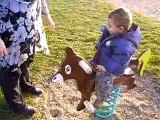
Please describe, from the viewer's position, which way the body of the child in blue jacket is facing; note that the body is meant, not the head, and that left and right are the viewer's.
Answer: facing to the left of the viewer

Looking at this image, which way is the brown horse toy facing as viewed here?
to the viewer's left

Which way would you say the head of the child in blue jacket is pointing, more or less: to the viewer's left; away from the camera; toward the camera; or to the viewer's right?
to the viewer's left
